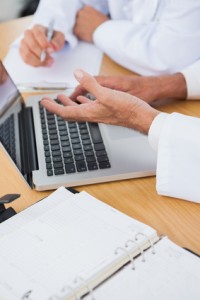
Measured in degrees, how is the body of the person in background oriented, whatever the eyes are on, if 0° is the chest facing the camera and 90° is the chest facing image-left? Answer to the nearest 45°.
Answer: approximately 45°

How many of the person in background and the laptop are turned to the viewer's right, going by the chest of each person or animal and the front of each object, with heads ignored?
1

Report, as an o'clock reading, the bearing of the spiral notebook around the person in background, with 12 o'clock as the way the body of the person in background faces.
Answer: The spiral notebook is roughly at 11 o'clock from the person in background.

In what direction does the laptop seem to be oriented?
to the viewer's right

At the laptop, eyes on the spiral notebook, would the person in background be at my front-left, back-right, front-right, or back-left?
back-left
